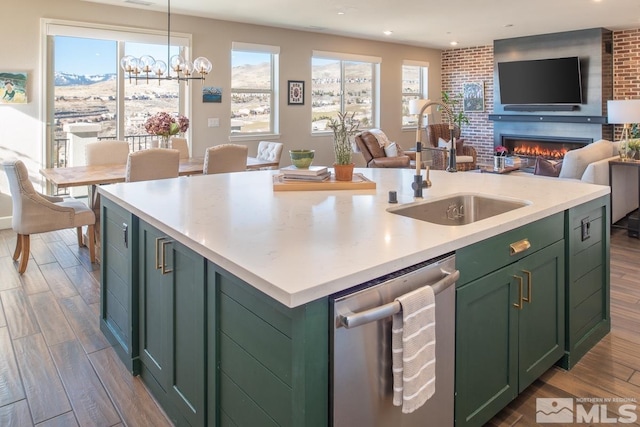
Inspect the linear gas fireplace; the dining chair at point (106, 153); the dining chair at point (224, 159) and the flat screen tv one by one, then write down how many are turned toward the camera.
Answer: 3

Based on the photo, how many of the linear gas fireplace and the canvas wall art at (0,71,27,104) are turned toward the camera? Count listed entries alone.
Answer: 2

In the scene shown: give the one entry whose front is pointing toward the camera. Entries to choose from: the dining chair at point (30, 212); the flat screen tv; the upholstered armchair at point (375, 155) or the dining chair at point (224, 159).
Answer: the flat screen tv

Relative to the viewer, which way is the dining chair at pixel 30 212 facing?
to the viewer's right

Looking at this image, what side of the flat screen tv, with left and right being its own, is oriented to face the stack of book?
front

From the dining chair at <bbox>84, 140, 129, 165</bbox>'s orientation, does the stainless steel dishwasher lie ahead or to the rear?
ahead

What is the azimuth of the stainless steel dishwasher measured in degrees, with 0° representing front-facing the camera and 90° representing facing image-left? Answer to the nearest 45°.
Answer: approximately 315°

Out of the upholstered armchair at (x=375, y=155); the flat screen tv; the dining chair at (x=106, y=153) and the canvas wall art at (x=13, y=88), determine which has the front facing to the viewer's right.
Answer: the upholstered armchair
